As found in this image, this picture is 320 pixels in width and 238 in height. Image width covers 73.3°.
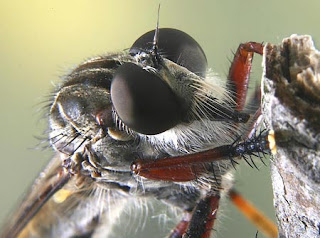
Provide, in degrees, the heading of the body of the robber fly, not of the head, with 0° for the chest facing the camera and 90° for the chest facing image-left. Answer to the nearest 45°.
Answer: approximately 315°
